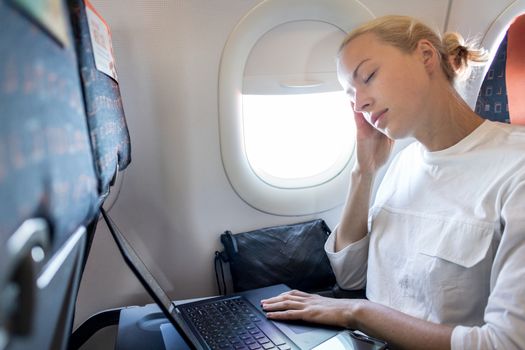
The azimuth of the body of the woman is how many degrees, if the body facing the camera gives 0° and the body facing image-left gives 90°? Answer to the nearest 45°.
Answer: approximately 45°

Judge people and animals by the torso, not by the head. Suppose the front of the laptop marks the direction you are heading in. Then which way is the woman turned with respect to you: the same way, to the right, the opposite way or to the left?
the opposite way

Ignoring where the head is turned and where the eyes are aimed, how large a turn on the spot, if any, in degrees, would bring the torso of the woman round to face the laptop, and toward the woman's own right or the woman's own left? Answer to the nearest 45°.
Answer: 0° — they already face it

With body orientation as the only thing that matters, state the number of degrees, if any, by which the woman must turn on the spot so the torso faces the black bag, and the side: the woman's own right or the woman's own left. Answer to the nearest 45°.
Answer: approximately 90° to the woman's own right

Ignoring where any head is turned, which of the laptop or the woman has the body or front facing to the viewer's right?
the laptop

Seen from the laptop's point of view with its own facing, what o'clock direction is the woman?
The woman is roughly at 12 o'clock from the laptop.

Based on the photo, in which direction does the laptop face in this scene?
to the viewer's right

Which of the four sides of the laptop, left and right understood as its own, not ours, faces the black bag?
left

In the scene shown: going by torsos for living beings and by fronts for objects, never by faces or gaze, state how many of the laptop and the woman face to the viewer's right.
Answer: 1

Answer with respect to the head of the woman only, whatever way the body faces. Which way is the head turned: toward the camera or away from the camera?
toward the camera

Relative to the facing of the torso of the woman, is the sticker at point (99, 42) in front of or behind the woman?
in front
